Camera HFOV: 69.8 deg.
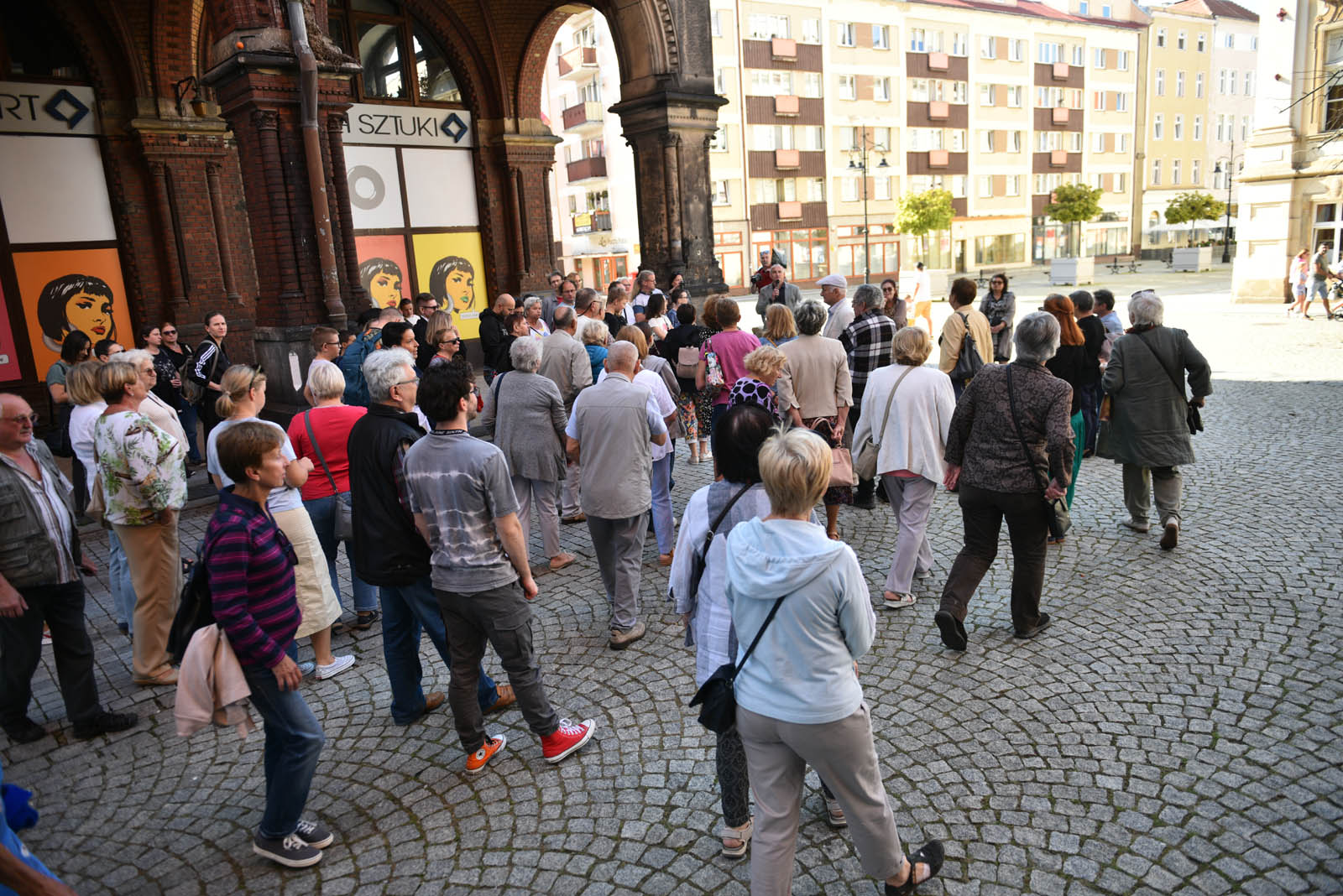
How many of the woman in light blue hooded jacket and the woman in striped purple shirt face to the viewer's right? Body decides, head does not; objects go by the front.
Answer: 1

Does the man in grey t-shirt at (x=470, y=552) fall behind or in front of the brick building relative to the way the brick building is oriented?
in front

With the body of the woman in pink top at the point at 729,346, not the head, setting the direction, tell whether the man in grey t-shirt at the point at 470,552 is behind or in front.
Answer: behind

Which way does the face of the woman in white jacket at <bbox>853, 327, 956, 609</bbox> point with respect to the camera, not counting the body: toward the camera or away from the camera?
away from the camera

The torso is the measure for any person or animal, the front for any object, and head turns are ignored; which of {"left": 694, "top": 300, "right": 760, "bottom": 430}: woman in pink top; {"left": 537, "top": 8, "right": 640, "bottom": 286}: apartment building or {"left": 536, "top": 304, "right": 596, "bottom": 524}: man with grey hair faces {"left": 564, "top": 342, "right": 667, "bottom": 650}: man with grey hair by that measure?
the apartment building

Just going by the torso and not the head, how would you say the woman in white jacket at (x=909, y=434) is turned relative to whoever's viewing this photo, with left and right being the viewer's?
facing away from the viewer

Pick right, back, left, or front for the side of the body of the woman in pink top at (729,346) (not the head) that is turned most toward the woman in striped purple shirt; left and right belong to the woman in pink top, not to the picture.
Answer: back

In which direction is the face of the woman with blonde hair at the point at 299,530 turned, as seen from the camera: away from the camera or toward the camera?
away from the camera

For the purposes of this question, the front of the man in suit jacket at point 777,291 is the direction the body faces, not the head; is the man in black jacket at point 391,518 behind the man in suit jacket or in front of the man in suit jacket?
in front

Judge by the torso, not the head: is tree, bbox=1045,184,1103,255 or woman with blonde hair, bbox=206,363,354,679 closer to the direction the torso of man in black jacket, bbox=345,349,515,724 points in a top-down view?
the tree

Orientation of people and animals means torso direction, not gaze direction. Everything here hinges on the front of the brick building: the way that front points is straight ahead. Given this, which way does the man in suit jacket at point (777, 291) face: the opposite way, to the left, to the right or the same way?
to the right

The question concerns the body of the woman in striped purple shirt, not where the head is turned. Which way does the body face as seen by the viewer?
to the viewer's right

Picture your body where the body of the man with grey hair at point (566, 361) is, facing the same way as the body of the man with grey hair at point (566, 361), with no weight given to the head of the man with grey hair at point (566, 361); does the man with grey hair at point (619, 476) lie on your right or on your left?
on your right

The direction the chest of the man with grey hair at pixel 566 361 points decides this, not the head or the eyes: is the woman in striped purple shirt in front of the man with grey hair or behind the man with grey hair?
behind

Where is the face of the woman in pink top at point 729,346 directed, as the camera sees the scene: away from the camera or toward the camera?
away from the camera

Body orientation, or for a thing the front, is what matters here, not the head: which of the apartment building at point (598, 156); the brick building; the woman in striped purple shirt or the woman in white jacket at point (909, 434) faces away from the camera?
the woman in white jacket

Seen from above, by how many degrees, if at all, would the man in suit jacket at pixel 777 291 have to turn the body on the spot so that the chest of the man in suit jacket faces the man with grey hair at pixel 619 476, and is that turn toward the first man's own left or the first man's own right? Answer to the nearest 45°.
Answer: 0° — they already face them
